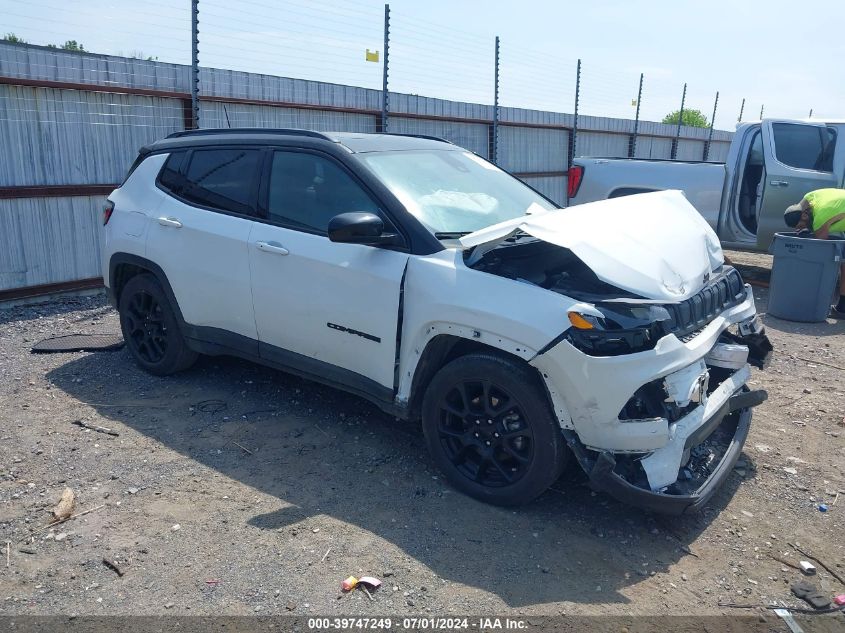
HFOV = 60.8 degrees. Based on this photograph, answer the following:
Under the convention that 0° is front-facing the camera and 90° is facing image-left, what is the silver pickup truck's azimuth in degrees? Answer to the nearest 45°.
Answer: approximately 270°

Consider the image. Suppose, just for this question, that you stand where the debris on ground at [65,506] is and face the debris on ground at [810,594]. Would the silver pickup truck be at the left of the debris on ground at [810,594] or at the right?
left

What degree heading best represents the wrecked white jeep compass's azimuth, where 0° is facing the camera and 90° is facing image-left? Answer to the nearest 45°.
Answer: approximately 315°

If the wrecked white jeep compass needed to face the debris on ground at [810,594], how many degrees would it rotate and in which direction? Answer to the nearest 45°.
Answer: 0° — it already faces it

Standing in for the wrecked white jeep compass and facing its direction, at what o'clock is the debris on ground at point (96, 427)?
The debris on ground is roughly at 5 o'clock from the wrecked white jeep compass.

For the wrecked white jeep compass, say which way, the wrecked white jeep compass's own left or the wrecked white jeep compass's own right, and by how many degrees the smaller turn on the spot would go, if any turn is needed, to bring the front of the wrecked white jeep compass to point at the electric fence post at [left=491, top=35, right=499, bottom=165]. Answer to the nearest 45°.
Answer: approximately 135° to the wrecked white jeep compass's own left

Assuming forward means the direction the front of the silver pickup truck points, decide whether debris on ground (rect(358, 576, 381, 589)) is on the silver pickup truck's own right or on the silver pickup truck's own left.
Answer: on the silver pickup truck's own right

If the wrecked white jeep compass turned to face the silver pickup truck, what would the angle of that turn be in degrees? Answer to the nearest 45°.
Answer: approximately 90° to its left

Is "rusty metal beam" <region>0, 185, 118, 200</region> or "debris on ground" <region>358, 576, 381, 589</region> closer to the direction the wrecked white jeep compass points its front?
the debris on ground

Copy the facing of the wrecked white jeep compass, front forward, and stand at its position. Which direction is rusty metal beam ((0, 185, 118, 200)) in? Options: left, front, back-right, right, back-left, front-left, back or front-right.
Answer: back

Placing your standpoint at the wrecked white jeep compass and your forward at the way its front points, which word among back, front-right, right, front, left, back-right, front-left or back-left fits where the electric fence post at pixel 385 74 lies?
back-left

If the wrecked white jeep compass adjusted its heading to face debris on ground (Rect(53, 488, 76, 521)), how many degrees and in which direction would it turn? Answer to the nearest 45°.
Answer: approximately 135° to its right
